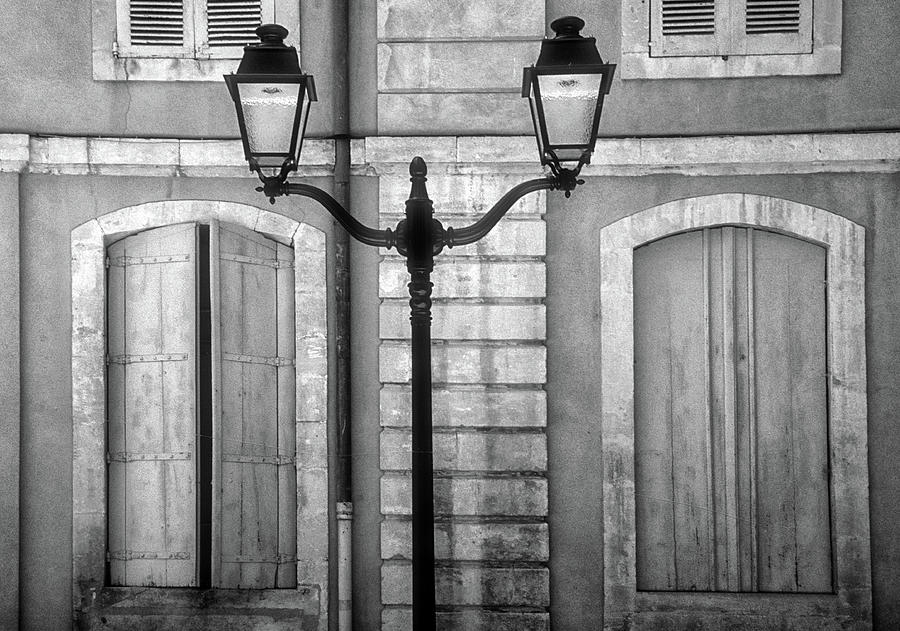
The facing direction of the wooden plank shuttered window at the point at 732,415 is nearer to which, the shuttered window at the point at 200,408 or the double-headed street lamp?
the double-headed street lamp

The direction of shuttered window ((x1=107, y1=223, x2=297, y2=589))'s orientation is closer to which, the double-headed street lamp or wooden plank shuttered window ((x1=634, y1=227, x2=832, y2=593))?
the double-headed street lamp

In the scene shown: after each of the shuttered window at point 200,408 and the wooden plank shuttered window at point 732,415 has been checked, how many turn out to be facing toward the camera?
2

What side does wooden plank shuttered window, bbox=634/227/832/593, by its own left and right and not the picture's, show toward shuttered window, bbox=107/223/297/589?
right

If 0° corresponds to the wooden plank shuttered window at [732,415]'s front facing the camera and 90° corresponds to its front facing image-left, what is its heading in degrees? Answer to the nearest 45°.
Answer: approximately 0°

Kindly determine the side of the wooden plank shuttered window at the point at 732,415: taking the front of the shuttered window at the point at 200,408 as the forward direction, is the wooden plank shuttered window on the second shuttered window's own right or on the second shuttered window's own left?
on the second shuttered window's own left

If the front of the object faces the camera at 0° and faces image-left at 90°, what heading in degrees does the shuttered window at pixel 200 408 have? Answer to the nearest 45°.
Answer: approximately 0°
